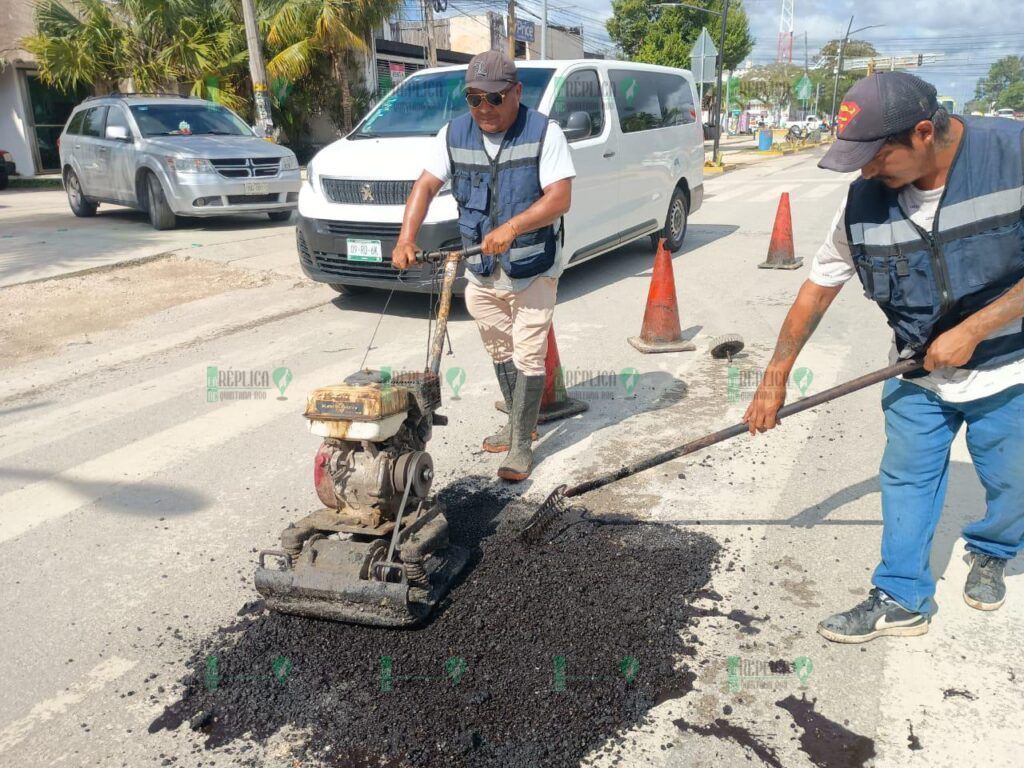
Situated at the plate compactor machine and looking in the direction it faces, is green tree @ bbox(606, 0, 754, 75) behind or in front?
behind

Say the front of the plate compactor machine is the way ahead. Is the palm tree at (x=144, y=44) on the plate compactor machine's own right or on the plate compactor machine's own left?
on the plate compactor machine's own right

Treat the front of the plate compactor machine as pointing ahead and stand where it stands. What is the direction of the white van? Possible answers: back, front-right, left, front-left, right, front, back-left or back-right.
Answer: back-right

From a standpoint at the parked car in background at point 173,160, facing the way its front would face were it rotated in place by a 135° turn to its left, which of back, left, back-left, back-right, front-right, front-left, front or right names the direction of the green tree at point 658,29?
front-right

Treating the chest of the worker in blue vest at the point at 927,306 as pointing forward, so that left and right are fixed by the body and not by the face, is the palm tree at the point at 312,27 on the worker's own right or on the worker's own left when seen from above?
on the worker's own right

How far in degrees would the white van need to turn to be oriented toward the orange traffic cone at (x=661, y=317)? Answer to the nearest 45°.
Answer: approximately 90° to its left

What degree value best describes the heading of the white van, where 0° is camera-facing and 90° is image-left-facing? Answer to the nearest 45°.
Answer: approximately 45°

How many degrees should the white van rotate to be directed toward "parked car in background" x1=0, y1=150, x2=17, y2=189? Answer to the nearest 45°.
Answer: approximately 90° to its right
